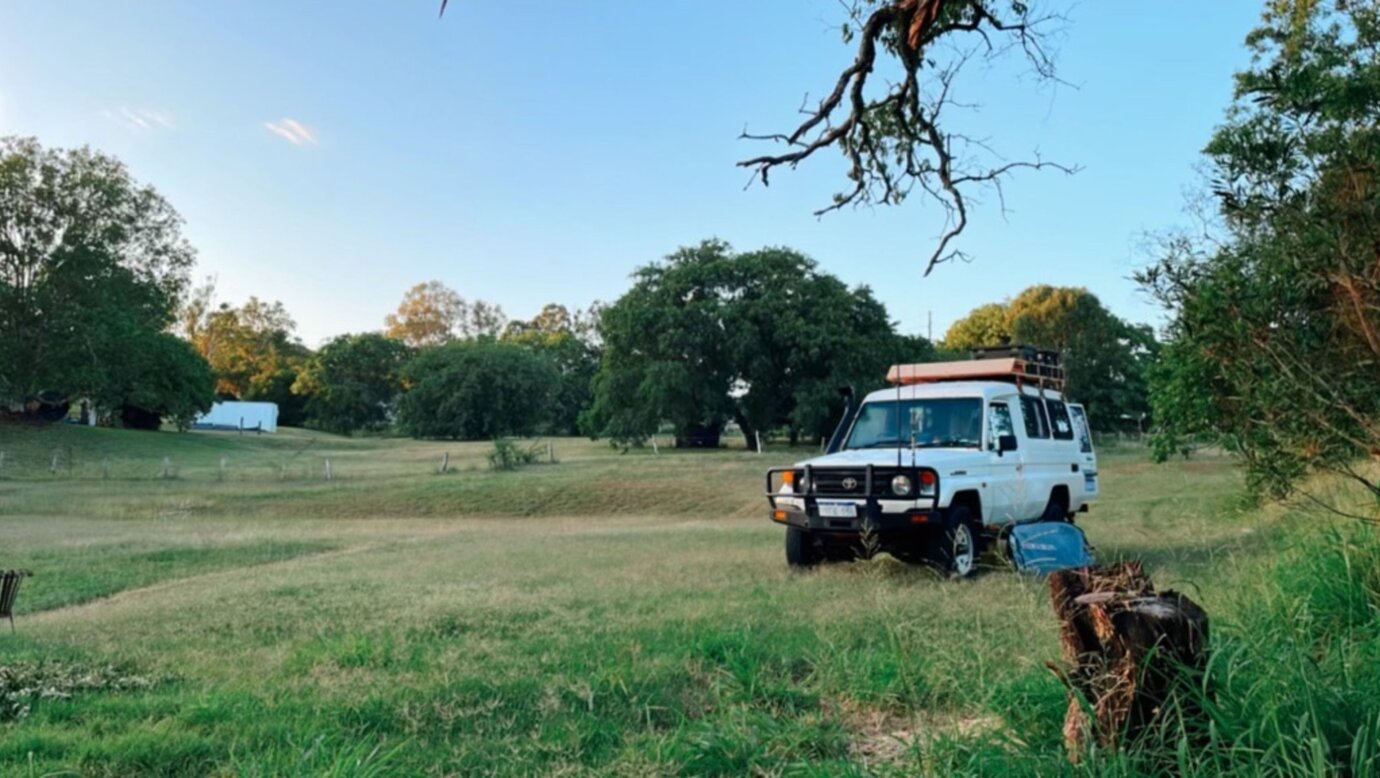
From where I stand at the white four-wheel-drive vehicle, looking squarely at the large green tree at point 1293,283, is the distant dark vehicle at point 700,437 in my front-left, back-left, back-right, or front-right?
back-left

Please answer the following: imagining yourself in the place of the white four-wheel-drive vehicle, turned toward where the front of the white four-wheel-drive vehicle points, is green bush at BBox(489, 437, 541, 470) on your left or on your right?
on your right

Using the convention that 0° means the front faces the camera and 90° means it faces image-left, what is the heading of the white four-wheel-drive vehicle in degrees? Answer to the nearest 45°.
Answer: approximately 45°

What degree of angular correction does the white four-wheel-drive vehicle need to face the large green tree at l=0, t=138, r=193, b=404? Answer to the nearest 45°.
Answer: approximately 90° to its right

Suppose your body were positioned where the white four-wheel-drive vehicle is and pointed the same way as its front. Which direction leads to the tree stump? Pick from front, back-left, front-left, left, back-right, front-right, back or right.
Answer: front-left

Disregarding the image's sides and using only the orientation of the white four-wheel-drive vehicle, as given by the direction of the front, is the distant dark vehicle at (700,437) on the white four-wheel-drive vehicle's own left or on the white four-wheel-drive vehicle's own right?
on the white four-wheel-drive vehicle's own right
